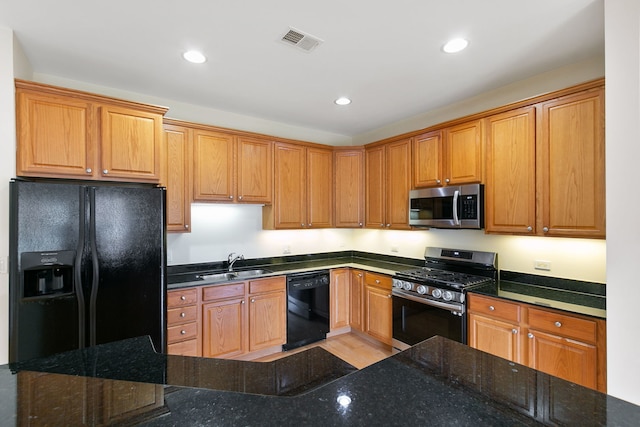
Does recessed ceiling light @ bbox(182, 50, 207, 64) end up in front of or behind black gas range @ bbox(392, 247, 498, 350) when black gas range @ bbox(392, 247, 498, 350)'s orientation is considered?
in front

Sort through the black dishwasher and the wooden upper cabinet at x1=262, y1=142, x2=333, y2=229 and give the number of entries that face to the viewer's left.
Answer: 0

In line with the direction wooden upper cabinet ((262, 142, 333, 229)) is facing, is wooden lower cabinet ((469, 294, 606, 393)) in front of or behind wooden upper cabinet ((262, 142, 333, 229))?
in front

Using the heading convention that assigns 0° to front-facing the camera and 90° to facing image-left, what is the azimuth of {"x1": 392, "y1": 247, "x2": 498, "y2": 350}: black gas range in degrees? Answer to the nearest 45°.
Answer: approximately 45°

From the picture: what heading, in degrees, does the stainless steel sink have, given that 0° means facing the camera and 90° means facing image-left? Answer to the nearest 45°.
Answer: approximately 315°

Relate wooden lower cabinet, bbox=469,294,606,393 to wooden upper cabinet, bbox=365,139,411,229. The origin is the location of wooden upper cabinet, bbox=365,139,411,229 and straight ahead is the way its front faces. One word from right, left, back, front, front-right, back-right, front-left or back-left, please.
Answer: left

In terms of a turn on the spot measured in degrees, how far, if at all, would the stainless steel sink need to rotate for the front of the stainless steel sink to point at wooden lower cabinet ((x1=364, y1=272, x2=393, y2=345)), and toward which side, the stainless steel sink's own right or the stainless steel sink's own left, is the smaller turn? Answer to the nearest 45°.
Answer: approximately 45° to the stainless steel sink's own left

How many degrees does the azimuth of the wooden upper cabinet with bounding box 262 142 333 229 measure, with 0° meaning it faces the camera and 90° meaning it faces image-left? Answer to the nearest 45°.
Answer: approximately 315°
